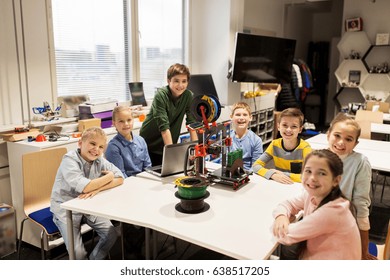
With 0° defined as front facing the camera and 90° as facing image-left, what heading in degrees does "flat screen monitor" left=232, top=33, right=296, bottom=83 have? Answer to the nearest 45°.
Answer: approximately 315°

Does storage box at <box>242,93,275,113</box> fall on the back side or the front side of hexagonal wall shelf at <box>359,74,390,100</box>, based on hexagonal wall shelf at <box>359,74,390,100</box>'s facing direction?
on the front side

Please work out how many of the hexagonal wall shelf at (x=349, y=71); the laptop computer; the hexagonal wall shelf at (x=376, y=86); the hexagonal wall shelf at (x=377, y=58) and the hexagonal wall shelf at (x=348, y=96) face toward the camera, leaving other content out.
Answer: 4

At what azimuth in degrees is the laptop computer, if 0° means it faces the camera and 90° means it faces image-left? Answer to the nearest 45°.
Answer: approximately 135°

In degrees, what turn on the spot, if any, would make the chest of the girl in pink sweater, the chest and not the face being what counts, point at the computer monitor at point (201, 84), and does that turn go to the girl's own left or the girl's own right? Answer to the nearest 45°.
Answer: approximately 90° to the girl's own right

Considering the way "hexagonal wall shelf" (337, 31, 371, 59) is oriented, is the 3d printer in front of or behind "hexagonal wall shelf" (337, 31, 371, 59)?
in front

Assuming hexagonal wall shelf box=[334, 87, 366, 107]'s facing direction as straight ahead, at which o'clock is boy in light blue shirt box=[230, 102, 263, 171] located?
The boy in light blue shirt is roughly at 12 o'clock from the hexagonal wall shelf.

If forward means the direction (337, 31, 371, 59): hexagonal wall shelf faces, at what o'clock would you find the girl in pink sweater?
The girl in pink sweater is roughly at 12 o'clock from the hexagonal wall shelf.

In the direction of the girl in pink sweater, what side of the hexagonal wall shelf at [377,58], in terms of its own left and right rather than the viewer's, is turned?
front

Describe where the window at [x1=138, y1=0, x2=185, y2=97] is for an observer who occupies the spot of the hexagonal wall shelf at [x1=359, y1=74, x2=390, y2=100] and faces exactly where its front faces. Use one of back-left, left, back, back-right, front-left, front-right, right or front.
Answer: front-right
